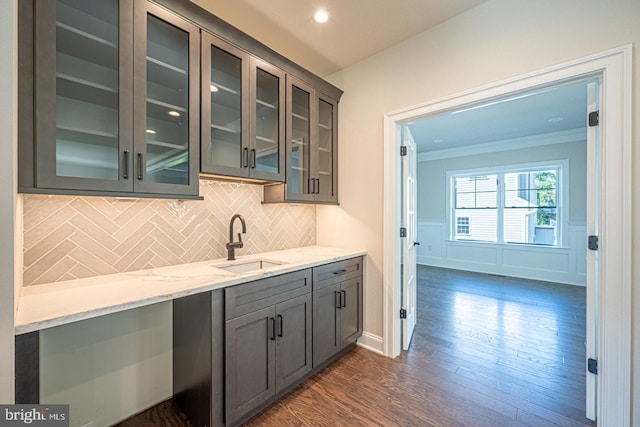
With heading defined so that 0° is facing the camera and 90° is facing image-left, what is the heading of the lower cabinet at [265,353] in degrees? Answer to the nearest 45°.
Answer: approximately 315°

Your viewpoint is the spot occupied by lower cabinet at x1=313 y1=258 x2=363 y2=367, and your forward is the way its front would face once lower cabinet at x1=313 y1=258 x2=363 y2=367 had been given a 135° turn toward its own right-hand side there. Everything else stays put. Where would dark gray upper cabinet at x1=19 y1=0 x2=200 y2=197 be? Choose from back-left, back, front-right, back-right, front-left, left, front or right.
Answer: front-left

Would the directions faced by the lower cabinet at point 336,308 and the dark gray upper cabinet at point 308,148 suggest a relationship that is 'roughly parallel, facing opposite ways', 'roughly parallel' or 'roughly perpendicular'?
roughly parallel

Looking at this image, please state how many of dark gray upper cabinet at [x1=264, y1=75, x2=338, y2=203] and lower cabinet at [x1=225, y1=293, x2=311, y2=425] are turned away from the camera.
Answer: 0

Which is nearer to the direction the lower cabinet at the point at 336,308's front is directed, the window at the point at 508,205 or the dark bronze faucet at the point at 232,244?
the window

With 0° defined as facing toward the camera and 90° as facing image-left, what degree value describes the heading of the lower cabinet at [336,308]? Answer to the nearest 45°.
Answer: approximately 315°
